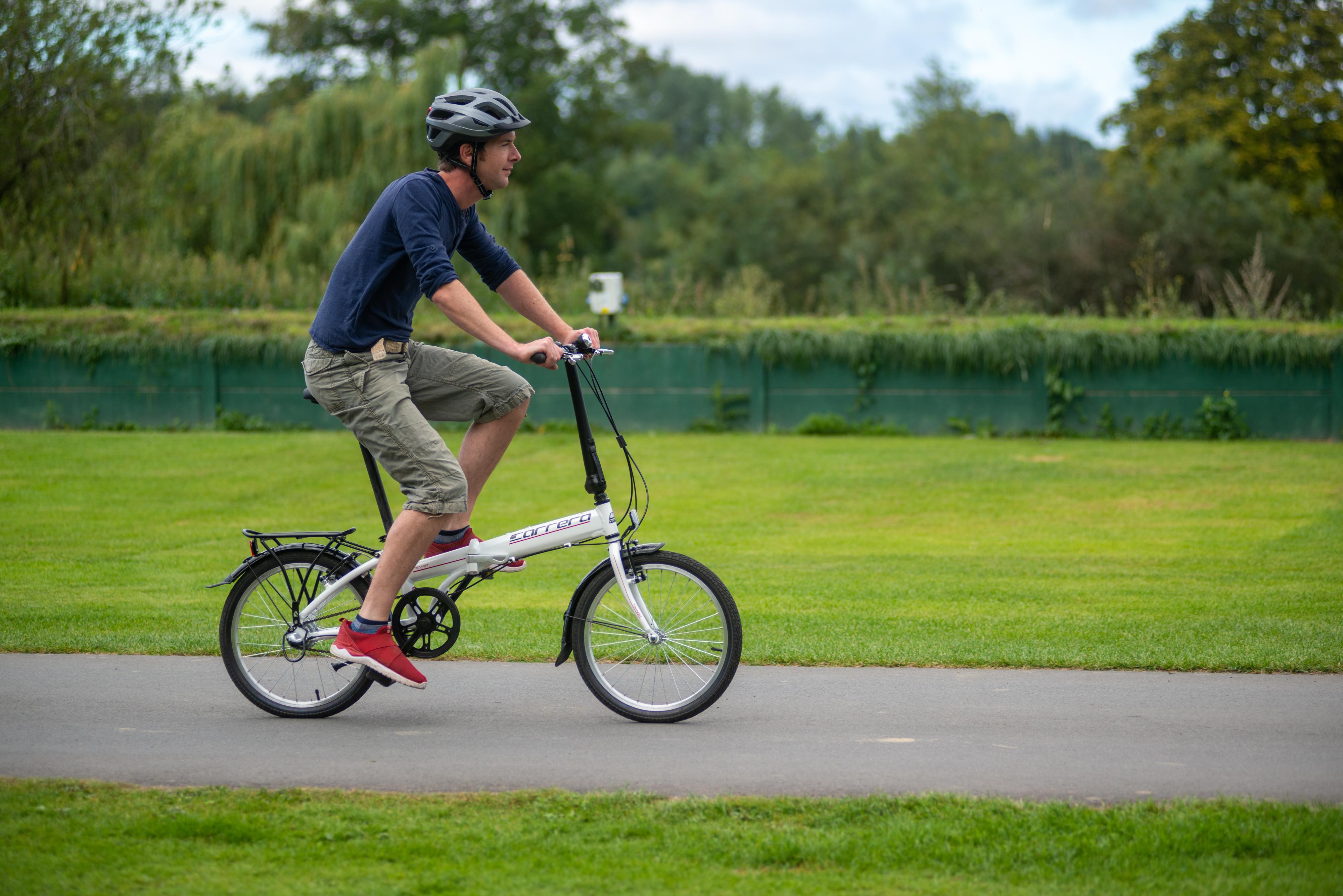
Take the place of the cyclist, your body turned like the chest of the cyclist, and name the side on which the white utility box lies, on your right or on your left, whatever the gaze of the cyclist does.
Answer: on your left

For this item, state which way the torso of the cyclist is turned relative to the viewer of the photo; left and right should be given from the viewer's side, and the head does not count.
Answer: facing to the right of the viewer

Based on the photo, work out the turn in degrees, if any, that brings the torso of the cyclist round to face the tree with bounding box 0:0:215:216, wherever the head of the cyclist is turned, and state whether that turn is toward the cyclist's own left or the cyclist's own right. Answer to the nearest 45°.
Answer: approximately 90° to the cyclist's own left

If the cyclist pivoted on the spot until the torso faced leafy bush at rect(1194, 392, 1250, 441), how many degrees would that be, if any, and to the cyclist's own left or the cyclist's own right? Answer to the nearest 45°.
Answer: approximately 45° to the cyclist's own left

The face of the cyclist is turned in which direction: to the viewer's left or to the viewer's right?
to the viewer's right

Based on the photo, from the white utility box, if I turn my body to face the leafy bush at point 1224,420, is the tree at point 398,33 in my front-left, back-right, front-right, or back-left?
back-left

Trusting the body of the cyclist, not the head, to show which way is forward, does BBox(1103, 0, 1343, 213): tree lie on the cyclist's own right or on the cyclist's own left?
on the cyclist's own left
